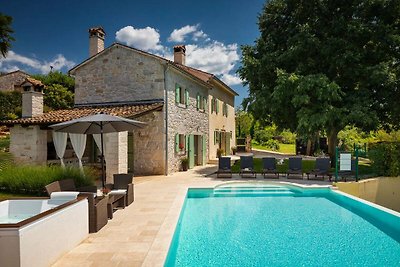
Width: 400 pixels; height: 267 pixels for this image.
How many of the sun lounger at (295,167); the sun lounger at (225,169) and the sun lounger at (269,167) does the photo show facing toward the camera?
3

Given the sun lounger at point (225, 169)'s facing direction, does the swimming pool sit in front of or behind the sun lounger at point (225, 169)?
in front

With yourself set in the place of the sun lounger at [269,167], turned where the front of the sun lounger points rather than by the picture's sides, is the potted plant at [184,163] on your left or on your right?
on your right

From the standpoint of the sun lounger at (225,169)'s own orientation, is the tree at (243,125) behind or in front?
behind

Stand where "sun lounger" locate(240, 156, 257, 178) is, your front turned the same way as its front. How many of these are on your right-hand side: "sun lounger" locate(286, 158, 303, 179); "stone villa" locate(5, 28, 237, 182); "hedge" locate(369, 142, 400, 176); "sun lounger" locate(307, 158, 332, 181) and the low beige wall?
1

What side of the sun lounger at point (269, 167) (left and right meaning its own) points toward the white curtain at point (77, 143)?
right

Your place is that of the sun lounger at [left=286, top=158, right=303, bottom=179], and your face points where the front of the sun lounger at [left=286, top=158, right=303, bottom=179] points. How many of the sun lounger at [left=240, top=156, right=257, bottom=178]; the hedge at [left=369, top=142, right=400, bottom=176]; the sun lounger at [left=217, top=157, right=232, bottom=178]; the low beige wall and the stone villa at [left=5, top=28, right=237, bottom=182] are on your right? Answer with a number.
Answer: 3

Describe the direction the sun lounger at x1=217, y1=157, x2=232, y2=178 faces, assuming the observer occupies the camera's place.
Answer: facing the viewer

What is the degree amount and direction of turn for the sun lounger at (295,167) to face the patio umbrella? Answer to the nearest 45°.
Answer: approximately 45° to its right

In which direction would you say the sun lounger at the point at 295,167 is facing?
toward the camera

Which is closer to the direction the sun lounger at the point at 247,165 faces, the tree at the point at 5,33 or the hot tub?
the hot tub

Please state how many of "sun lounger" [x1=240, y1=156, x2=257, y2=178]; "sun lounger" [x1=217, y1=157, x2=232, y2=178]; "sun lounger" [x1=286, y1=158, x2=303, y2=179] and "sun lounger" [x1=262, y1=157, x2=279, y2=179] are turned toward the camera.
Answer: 4

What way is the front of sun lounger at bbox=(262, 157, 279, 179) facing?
toward the camera

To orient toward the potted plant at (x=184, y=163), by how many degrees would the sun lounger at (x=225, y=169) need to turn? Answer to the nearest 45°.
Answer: approximately 135° to its right

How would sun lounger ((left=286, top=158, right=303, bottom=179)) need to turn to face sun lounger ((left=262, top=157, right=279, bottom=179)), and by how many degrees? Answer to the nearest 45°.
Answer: approximately 90° to its right

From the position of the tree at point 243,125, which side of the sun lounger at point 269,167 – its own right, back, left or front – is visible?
back
